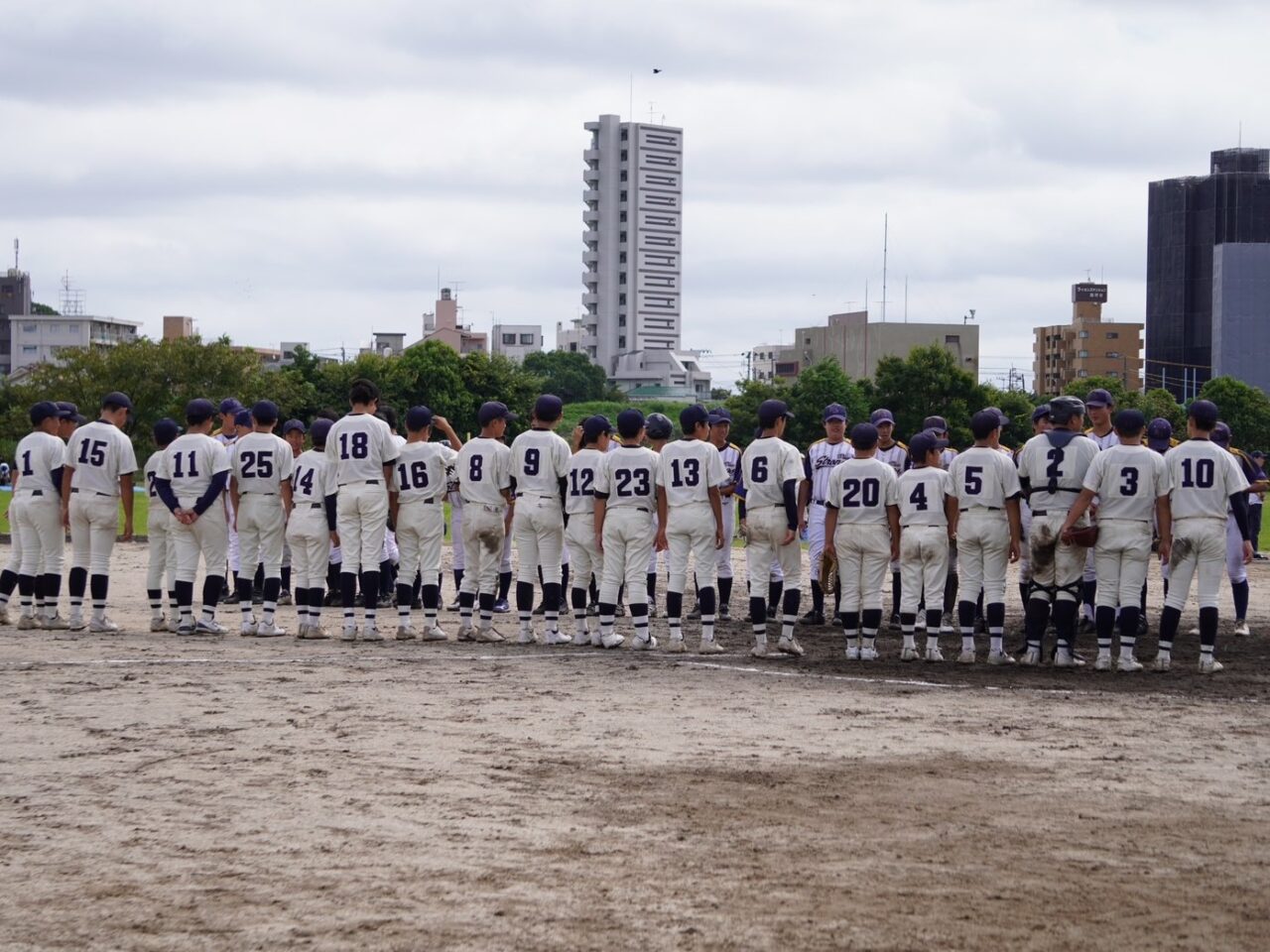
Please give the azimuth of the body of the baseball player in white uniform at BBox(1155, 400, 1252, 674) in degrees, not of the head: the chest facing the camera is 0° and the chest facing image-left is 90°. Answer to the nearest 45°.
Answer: approximately 180°

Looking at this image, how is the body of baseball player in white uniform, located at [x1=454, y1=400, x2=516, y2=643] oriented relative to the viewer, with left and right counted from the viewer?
facing away from the viewer and to the right of the viewer

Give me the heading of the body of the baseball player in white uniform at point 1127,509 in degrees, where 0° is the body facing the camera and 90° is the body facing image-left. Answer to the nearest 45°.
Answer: approximately 180°

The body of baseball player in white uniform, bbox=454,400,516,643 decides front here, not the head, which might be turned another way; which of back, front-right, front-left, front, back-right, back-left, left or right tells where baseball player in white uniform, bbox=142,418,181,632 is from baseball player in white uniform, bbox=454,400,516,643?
back-left

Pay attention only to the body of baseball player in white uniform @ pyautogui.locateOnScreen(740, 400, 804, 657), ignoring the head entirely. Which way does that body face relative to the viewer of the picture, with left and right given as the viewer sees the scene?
facing away from the viewer and to the right of the viewer

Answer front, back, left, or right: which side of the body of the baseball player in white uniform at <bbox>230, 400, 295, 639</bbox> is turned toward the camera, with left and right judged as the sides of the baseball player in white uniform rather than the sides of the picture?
back

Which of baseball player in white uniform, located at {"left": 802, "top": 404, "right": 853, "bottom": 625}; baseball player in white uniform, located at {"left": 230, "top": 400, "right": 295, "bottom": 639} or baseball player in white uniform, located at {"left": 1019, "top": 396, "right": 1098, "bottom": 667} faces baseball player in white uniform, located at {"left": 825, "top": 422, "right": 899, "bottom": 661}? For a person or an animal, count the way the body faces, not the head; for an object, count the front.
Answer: baseball player in white uniform, located at {"left": 802, "top": 404, "right": 853, "bottom": 625}

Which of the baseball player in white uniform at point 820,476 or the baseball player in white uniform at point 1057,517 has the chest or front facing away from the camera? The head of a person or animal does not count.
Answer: the baseball player in white uniform at point 1057,517

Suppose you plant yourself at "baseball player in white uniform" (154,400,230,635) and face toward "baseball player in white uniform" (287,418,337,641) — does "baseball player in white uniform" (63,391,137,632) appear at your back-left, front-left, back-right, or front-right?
back-left

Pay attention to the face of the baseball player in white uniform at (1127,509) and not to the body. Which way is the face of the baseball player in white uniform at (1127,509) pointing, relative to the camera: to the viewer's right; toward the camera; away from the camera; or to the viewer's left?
away from the camera

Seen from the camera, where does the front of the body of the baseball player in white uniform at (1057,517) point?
away from the camera

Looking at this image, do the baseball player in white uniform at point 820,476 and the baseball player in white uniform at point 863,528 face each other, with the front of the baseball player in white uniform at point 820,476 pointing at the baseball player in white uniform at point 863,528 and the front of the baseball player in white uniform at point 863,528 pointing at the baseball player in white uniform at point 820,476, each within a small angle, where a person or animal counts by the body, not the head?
yes

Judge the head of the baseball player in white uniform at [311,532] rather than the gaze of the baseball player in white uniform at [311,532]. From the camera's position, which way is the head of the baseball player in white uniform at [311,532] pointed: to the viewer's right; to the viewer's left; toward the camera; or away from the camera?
away from the camera

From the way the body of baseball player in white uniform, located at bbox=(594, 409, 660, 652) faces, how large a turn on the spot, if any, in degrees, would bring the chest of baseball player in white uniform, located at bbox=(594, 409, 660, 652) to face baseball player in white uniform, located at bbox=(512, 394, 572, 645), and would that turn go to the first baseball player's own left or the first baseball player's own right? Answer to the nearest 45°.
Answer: approximately 45° to the first baseball player's own left

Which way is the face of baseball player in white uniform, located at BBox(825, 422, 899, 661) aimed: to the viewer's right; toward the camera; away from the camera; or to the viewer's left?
away from the camera

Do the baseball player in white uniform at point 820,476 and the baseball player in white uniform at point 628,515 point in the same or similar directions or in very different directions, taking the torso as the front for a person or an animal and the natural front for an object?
very different directions
